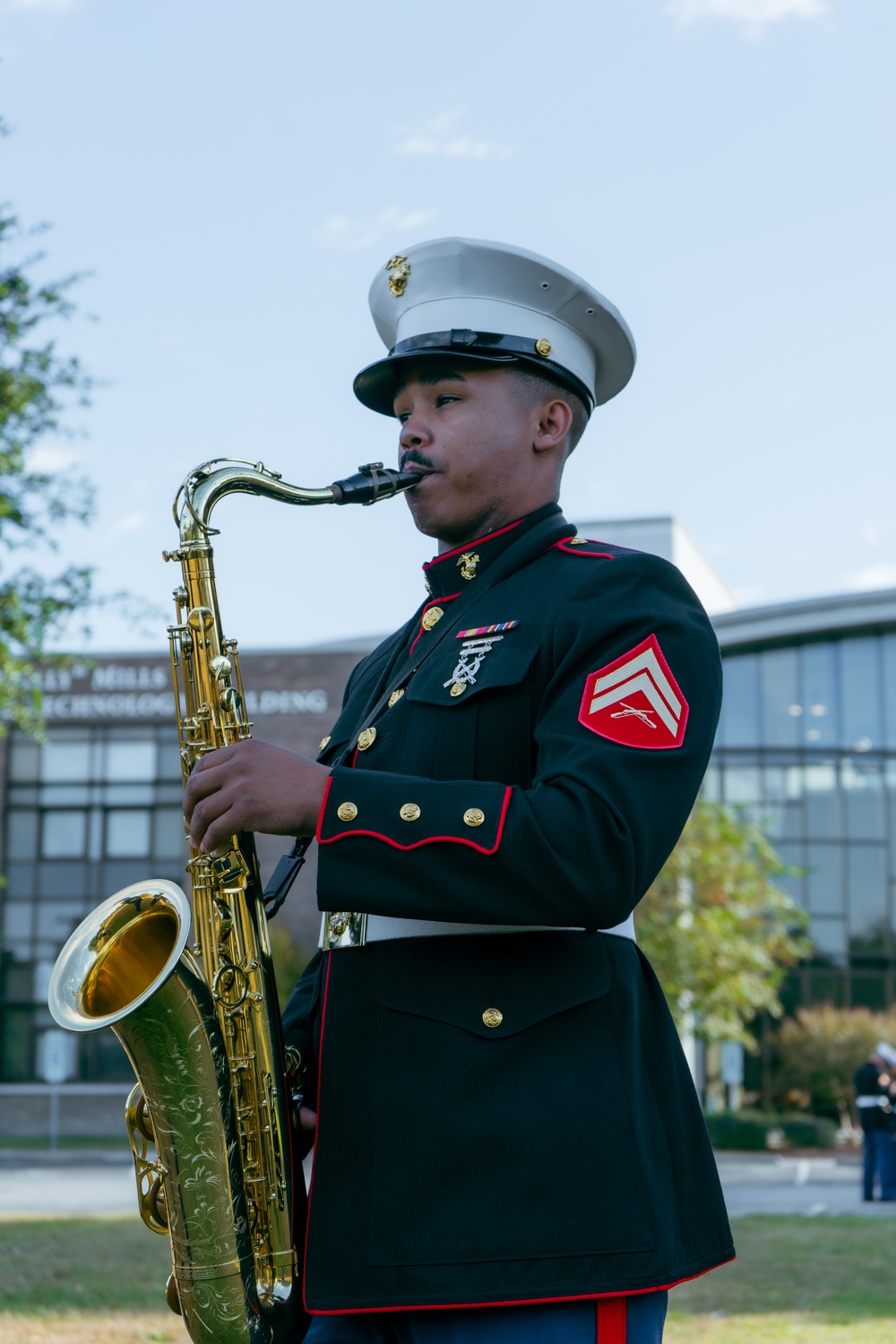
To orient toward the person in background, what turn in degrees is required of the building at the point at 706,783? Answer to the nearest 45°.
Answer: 0° — it already faces them

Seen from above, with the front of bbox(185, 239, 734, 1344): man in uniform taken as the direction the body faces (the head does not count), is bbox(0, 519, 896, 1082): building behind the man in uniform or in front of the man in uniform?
behind

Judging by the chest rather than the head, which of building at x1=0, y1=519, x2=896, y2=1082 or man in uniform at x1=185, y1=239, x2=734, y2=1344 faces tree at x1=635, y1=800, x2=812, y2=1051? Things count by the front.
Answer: the building

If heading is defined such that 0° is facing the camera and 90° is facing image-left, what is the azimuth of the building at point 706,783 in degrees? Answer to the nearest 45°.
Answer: approximately 0°

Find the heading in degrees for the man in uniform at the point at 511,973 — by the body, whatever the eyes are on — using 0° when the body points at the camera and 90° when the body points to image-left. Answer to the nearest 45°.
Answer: approximately 45°

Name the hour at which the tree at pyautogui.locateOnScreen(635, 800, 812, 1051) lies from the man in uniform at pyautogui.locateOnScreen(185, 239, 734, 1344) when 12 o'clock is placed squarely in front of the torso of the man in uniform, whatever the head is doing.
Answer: The tree is roughly at 5 o'clock from the man in uniform.

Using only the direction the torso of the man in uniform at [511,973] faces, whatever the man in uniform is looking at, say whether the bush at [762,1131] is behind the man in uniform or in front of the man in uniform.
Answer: behind

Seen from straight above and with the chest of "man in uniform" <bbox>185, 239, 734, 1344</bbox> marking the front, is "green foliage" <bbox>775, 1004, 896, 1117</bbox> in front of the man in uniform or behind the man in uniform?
behind
